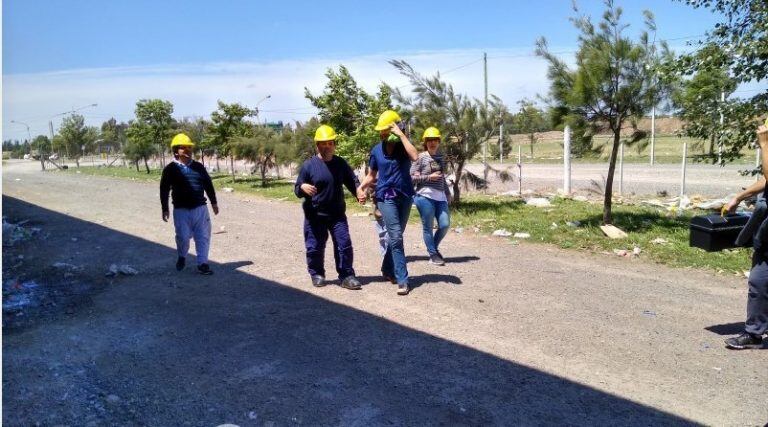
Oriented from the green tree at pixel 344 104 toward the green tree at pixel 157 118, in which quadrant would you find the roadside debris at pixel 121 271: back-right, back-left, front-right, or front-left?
back-left

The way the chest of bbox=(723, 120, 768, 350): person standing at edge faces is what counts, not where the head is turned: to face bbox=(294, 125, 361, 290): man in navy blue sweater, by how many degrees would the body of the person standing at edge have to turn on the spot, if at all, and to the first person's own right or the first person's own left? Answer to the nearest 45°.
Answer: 0° — they already face them

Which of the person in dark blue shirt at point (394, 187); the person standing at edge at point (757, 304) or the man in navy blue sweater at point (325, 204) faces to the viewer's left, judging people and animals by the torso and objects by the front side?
the person standing at edge

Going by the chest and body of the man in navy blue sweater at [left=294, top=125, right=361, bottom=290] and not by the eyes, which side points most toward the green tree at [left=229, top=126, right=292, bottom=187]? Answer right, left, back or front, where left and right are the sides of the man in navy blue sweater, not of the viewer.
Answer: back

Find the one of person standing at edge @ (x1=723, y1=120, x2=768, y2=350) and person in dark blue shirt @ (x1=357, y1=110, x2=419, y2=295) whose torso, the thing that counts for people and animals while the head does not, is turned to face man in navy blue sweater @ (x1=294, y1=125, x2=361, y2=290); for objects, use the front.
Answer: the person standing at edge

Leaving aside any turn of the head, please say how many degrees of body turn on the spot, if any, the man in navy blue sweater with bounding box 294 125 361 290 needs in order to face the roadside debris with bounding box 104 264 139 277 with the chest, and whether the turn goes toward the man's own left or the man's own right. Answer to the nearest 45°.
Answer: approximately 135° to the man's own right

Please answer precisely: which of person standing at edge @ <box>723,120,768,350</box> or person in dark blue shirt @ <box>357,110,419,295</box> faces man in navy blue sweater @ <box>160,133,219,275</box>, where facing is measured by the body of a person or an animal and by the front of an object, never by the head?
the person standing at edge

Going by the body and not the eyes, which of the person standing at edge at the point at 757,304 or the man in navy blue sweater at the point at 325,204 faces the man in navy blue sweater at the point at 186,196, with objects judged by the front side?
the person standing at edge

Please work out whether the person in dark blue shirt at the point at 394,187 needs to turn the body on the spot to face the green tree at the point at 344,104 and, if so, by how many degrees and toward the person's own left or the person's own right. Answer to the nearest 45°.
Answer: approximately 180°

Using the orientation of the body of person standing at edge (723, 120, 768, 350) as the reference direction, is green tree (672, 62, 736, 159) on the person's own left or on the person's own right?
on the person's own right

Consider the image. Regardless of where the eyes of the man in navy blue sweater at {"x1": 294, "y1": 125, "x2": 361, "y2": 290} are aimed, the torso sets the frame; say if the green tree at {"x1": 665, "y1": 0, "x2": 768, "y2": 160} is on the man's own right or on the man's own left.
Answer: on the man's own left

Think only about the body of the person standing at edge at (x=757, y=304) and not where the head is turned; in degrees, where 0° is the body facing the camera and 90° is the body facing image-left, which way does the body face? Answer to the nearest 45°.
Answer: approximately 90°
